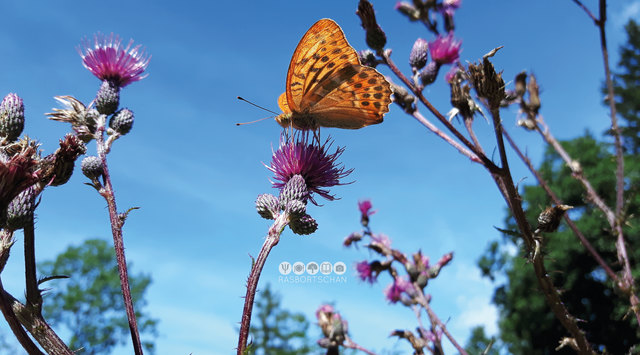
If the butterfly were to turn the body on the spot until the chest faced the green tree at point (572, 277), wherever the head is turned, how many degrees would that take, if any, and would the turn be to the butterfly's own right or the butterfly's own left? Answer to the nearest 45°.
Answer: approximately 135° to the butterfly's own right

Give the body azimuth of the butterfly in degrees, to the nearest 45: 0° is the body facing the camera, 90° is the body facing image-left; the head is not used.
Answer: approximately 90°

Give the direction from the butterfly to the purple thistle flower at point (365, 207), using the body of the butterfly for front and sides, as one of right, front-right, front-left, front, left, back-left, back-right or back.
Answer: right

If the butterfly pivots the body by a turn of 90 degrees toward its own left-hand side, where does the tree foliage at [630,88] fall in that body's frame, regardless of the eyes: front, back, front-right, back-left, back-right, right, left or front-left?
back-left
